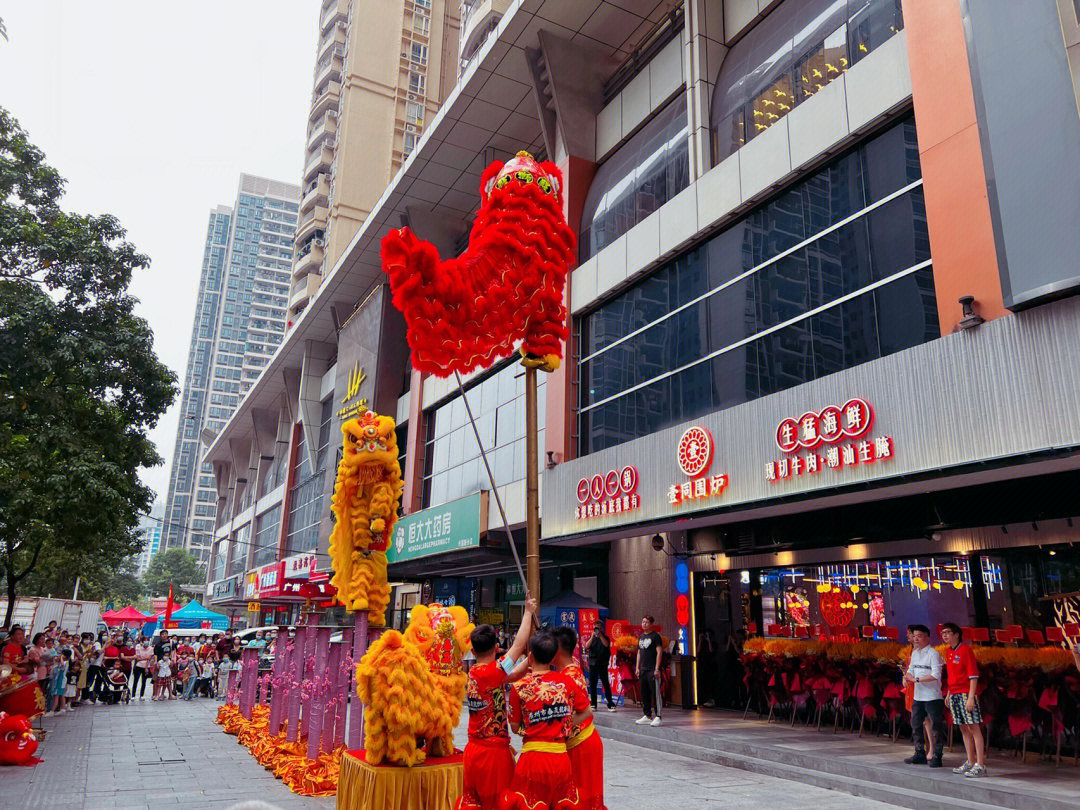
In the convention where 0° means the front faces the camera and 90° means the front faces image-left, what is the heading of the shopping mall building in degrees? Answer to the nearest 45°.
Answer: approximately 45°

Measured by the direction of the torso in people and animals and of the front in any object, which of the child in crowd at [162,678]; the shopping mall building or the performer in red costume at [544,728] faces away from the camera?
the performer in red costume

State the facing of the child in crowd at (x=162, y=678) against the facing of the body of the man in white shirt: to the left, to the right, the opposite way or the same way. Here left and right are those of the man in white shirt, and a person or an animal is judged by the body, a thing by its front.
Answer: to the left

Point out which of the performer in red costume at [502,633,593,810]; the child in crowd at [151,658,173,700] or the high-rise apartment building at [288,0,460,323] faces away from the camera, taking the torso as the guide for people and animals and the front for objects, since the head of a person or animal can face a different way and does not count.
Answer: the performer in red costume

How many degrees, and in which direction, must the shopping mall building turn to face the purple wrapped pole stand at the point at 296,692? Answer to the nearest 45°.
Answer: approximately 45° to its right

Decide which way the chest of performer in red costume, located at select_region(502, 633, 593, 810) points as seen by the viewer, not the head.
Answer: away from the camera
